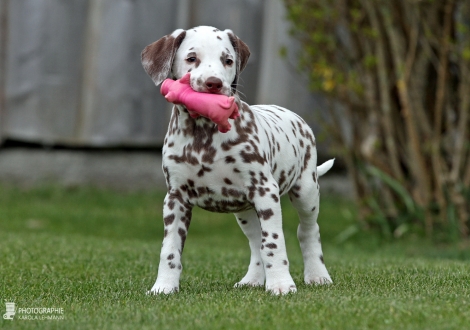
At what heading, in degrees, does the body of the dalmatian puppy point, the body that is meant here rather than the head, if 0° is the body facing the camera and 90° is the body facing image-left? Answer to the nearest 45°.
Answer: approximately 45°

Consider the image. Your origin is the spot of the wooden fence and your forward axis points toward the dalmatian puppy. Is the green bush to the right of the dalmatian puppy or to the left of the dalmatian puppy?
left

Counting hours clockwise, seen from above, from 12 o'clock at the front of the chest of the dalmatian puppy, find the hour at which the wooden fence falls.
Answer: The wooden fence is roughly at 4 o'clock from the dalmatian puppy.

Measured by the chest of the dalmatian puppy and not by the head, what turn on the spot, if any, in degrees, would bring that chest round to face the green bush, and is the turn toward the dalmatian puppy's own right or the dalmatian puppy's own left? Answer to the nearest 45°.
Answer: approximately 180°
